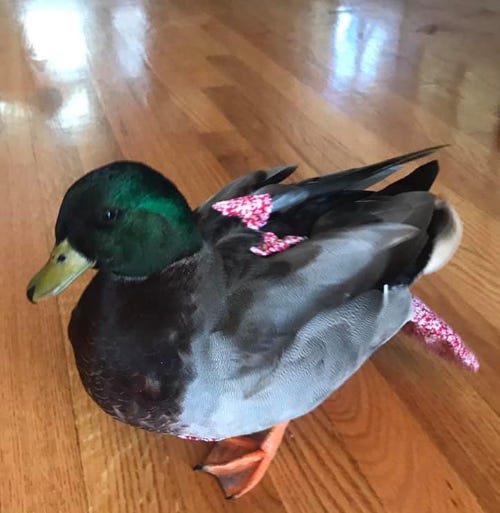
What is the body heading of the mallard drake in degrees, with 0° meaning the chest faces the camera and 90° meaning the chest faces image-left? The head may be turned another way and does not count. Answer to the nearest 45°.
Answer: approximately 45°
